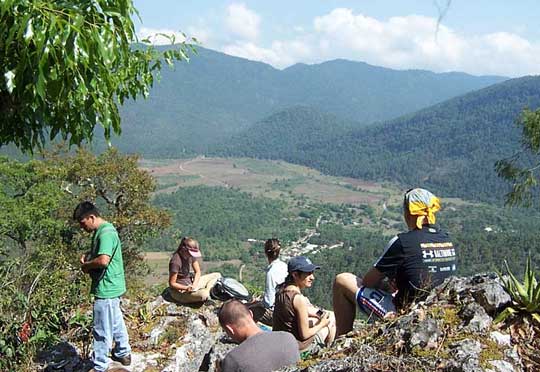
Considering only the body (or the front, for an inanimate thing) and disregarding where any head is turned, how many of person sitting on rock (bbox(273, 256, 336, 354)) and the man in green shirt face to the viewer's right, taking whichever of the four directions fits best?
1

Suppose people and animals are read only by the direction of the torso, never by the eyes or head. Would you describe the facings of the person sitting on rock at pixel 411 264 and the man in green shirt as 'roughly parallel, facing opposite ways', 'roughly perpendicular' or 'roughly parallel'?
roughly perpendicular

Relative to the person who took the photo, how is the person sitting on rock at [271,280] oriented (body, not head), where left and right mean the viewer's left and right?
facing away from the viewer and to the left of the viewer

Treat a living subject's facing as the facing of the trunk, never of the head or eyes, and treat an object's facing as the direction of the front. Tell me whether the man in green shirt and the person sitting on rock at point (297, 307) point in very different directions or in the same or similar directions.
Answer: very different directions

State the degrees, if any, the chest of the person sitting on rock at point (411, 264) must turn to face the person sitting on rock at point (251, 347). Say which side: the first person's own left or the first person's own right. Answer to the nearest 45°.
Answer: approximately 90° to the first person's own left
